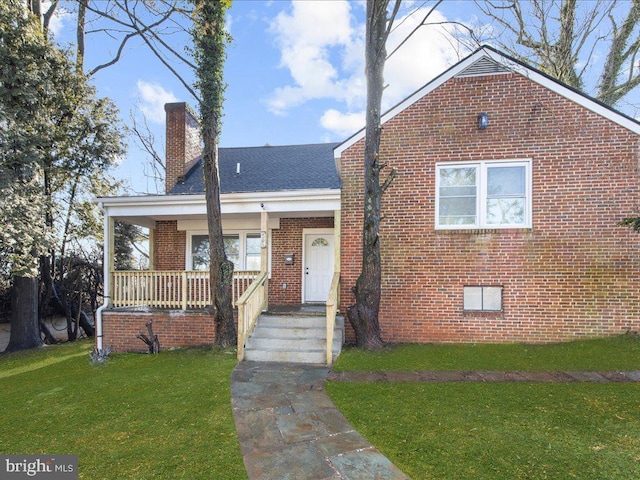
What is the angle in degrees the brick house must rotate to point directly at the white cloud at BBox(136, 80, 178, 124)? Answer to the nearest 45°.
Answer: approximately 135° to its right

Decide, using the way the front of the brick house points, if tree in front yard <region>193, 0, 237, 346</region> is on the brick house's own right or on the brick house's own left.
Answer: on the brick house's own right

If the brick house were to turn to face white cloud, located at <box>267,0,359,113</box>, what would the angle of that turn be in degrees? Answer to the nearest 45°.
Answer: approximately 135° to its right

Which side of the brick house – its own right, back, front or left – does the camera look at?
front

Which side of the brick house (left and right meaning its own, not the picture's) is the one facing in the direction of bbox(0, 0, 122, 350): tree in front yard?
right
